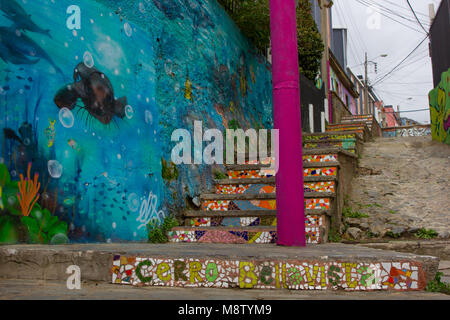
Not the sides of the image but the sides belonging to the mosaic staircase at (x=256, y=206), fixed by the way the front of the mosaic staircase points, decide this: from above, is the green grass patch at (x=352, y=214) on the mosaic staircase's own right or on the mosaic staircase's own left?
on the mosaic staircase's own left

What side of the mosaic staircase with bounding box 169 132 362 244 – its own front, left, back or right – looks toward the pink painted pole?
front

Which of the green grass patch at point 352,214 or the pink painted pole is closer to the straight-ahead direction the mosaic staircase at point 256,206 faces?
the pink painted pole

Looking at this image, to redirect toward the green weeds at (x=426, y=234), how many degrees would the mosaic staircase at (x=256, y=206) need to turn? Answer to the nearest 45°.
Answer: approximately 90° to its left

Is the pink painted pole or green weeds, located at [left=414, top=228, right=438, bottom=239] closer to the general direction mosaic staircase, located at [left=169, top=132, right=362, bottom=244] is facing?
the pink painted pole

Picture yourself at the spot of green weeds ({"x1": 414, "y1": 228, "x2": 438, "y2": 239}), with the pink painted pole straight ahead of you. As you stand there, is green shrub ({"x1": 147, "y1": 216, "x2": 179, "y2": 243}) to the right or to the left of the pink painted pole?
right

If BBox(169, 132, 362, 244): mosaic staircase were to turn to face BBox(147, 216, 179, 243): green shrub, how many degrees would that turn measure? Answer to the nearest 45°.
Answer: approximately 45° to its right

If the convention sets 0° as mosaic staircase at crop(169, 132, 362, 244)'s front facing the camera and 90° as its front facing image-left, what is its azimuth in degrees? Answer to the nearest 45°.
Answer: approximately 0°
